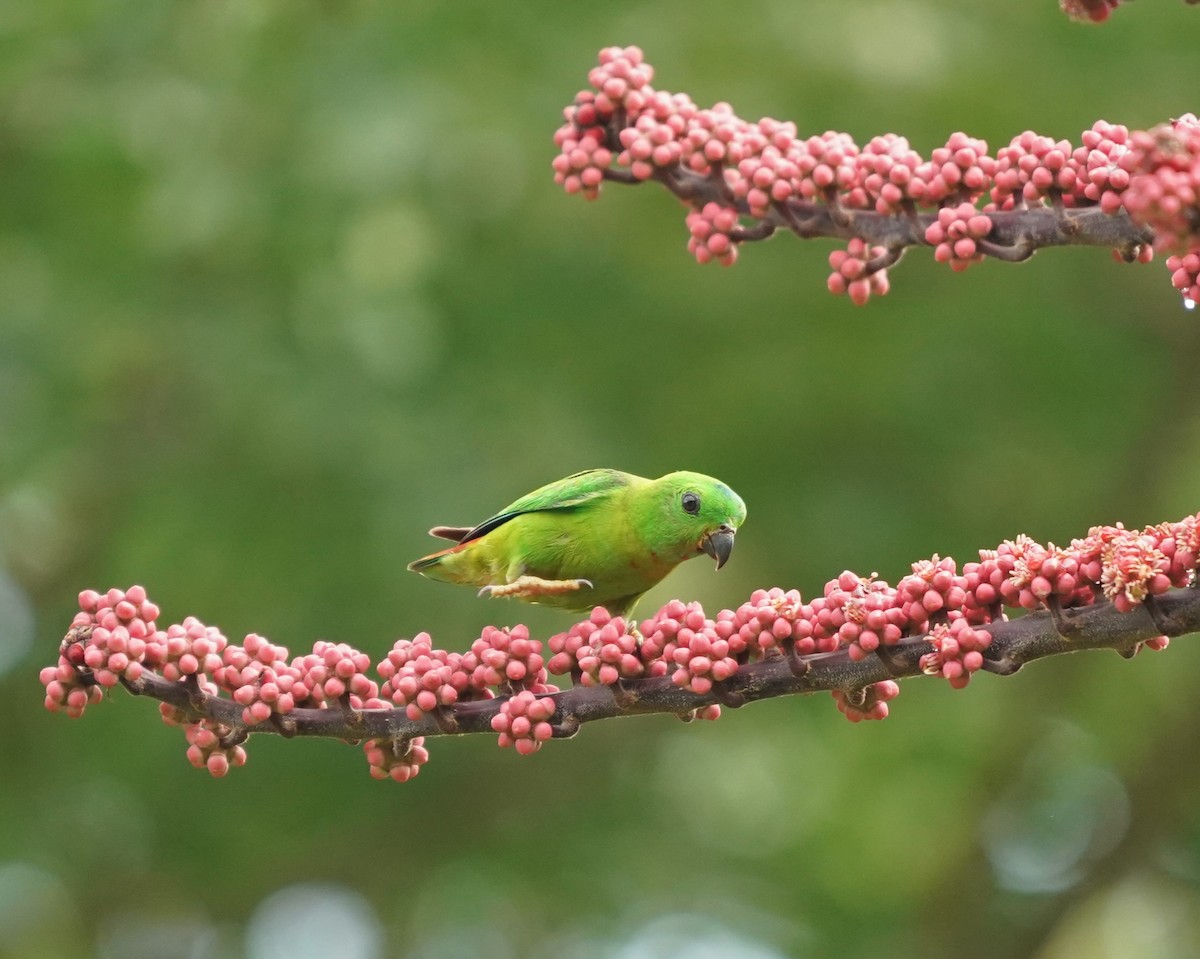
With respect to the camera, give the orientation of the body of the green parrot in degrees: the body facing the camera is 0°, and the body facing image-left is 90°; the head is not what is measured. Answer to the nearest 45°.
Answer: approximately 270°
